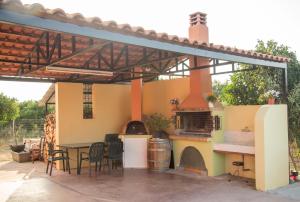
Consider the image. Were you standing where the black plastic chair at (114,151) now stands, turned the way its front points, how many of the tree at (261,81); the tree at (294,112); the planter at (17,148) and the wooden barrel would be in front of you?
1

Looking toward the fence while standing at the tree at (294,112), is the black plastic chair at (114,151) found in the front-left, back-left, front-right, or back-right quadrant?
front-left

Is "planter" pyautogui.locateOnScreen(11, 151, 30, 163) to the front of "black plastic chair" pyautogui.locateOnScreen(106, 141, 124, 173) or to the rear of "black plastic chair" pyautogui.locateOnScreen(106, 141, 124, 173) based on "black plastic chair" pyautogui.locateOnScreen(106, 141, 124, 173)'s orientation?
to the front

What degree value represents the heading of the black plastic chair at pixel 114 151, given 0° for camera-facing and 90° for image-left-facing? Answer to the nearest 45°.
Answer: approximately 135°

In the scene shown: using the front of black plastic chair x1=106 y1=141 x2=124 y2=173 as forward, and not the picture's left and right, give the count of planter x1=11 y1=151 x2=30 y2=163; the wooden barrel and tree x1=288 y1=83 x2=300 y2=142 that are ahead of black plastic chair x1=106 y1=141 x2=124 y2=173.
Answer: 1

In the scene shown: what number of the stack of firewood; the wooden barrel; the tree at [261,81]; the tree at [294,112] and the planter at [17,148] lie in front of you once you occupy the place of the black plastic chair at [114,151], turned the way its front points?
2

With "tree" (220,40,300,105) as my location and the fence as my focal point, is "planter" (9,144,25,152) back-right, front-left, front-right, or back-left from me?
front-left

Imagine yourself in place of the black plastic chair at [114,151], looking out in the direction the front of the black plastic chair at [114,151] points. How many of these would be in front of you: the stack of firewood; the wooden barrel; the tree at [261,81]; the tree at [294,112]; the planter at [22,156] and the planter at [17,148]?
3

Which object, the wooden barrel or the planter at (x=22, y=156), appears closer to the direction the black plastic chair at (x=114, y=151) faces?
the planter

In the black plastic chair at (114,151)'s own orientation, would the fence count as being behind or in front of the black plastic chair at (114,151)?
in front

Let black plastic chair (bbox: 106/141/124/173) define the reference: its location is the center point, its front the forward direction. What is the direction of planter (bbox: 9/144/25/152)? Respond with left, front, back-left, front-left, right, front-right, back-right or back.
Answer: front

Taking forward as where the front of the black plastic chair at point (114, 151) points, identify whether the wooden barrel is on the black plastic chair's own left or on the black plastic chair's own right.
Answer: on the black plastic chair's own right

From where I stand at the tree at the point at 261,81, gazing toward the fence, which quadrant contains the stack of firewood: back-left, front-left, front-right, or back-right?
front-left

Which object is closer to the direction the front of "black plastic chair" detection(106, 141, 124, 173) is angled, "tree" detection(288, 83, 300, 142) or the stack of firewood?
the stack of firewood
